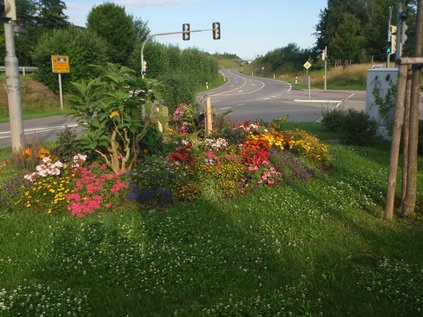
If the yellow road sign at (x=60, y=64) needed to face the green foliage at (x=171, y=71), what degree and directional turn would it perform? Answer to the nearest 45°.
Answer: approximately 135° to its left

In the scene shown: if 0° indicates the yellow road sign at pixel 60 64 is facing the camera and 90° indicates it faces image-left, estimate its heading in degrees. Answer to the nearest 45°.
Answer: approximately 0°

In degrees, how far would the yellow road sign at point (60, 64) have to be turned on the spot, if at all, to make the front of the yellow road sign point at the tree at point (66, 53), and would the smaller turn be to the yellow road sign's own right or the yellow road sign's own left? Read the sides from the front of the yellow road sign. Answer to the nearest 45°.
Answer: approximately 180°

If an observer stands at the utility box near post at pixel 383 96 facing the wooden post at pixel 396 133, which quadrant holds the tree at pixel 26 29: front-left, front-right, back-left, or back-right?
back-right

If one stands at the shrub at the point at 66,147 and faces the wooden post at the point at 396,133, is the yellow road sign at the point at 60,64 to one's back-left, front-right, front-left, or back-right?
back-left

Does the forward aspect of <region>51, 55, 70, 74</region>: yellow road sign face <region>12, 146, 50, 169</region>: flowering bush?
yes

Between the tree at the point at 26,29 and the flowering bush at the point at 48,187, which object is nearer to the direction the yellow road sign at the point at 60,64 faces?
the flowering bush

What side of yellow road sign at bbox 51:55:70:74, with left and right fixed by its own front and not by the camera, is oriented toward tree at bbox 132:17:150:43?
back

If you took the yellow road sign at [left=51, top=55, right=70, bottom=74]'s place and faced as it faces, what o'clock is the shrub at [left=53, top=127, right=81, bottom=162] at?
The shrub is roughly at 12 o'clock from the yellow road sign.

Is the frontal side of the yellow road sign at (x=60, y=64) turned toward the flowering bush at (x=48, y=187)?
yes

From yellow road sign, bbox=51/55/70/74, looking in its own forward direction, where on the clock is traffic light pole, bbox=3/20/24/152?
The traffic light pole is roughly at 12 o'clock from the yellow road sign.
